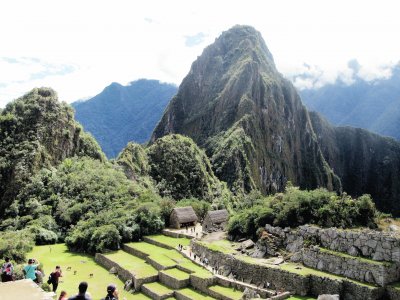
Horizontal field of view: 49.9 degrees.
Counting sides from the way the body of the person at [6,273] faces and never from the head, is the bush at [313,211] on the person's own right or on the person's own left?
on the person's own right

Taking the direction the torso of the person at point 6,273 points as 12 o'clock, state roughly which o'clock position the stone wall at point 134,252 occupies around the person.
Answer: The stone wall is roughly at 1 o'clock from the person.

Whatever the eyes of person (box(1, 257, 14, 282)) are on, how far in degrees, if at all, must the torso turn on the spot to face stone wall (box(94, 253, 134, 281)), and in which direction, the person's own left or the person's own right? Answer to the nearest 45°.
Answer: approximately 45° to the person's own right

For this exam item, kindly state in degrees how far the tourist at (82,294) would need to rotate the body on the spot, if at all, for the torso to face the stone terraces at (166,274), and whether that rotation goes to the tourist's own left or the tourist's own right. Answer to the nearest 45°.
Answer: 0° — they already face it

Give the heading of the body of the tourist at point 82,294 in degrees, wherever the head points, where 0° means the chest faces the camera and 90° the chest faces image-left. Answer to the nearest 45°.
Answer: approximately 180°

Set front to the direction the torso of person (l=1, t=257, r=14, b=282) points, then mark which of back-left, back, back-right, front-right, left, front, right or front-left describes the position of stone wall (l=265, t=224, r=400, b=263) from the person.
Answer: right

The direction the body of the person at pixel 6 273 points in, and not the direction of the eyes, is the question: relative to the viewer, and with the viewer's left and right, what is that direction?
facing away from the viewer

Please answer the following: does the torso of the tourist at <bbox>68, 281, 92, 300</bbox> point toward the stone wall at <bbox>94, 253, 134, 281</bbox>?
yes

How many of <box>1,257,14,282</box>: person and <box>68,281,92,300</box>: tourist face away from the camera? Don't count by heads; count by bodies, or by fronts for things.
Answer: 2

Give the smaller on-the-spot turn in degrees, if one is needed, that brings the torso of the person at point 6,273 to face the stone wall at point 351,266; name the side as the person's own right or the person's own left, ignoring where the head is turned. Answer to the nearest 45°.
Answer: approximately 90° to the person's own right

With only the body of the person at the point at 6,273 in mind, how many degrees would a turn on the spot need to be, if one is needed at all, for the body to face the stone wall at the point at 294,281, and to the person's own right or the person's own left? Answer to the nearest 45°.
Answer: approximately 90° to the person's own right
